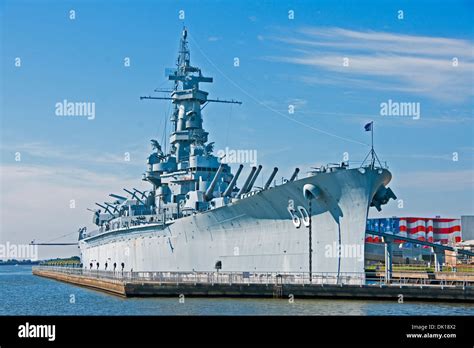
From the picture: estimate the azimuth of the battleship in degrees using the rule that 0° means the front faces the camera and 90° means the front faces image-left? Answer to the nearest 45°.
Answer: approximately 315°
